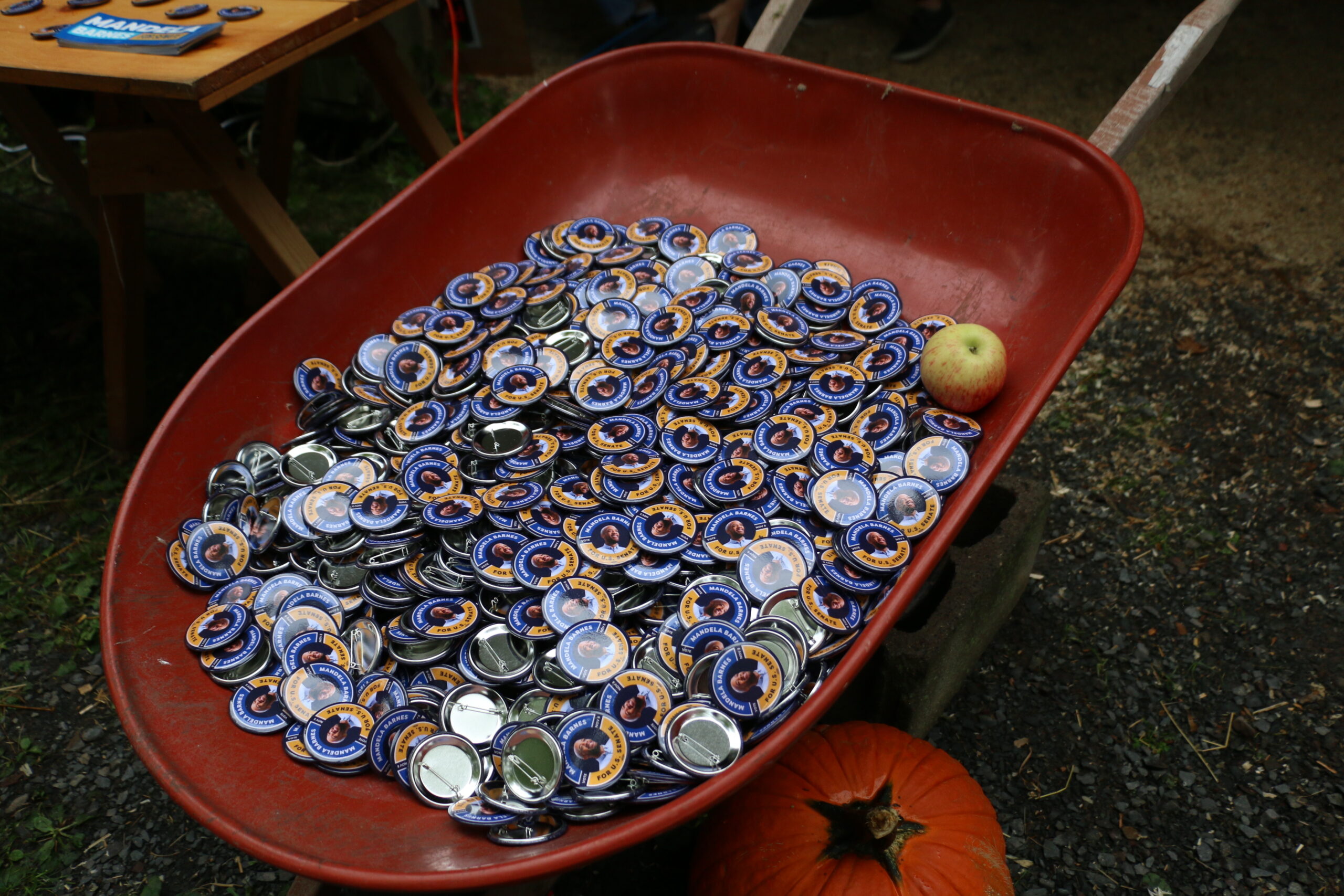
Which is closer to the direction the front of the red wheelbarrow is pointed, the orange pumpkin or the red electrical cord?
the orange pumpkin

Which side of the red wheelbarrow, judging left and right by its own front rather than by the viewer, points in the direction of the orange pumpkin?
left

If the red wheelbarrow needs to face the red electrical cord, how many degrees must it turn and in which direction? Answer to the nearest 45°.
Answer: approximately 90° to its right

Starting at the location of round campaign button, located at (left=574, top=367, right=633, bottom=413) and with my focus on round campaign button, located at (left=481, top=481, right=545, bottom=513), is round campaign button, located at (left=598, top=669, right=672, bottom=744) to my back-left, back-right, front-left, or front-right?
front-left

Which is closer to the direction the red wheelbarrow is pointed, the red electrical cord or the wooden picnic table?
the wooden picnic table

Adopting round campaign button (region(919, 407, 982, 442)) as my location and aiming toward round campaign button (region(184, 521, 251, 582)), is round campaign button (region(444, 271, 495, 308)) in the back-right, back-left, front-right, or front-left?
front-right

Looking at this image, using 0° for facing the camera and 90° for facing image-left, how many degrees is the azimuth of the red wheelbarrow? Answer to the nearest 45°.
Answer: approximately 45°

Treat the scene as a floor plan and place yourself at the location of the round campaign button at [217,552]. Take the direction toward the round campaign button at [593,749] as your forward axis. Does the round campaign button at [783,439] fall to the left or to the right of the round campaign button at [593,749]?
left
